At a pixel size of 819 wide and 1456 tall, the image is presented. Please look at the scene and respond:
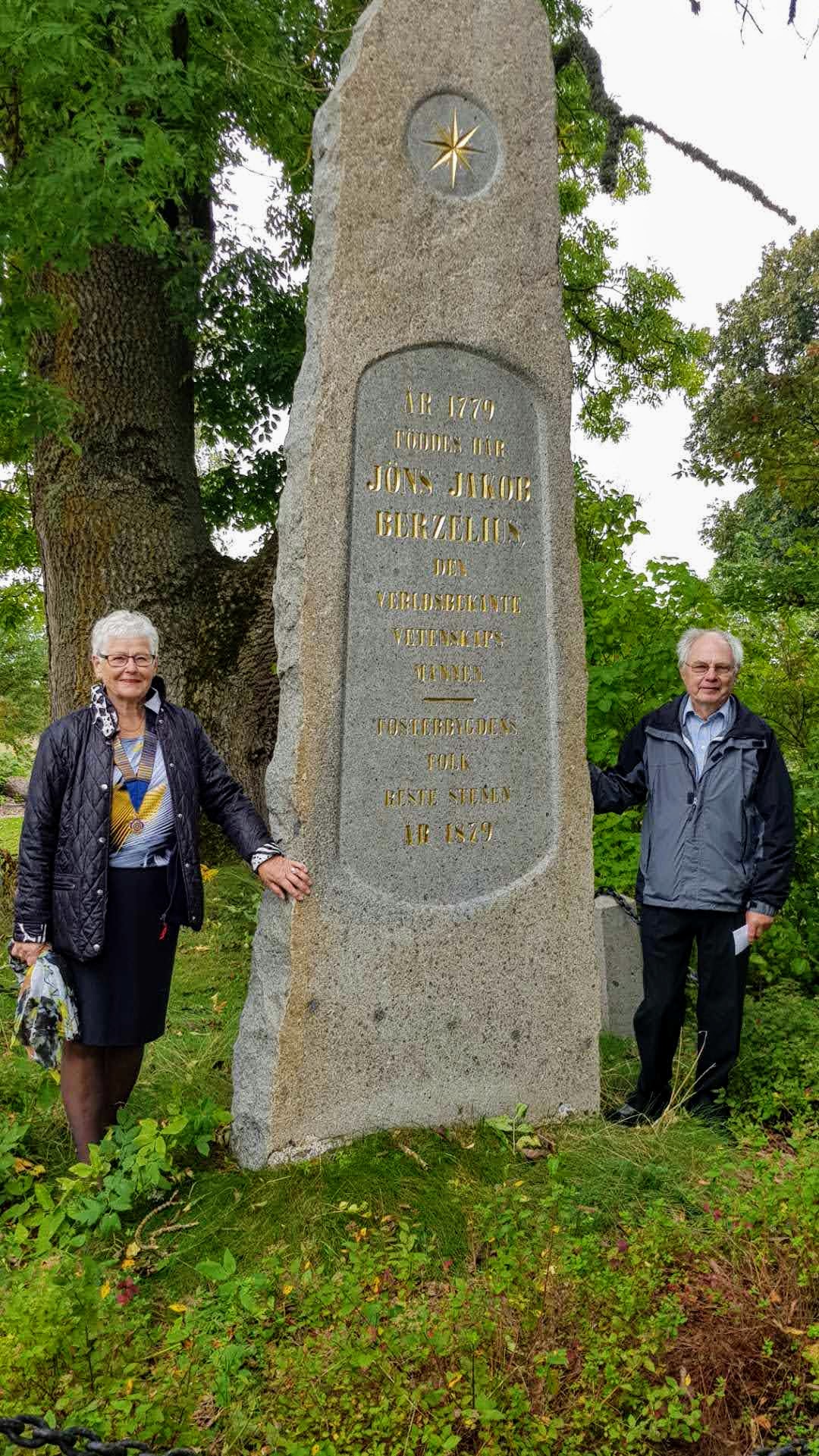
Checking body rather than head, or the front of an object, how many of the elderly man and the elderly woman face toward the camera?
2

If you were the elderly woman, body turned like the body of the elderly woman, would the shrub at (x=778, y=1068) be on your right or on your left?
on your left

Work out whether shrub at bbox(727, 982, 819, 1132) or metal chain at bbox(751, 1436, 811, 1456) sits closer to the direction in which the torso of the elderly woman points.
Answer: the metal chain

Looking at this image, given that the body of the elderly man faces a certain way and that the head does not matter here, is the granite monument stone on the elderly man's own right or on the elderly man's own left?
on the elderly man's own right
